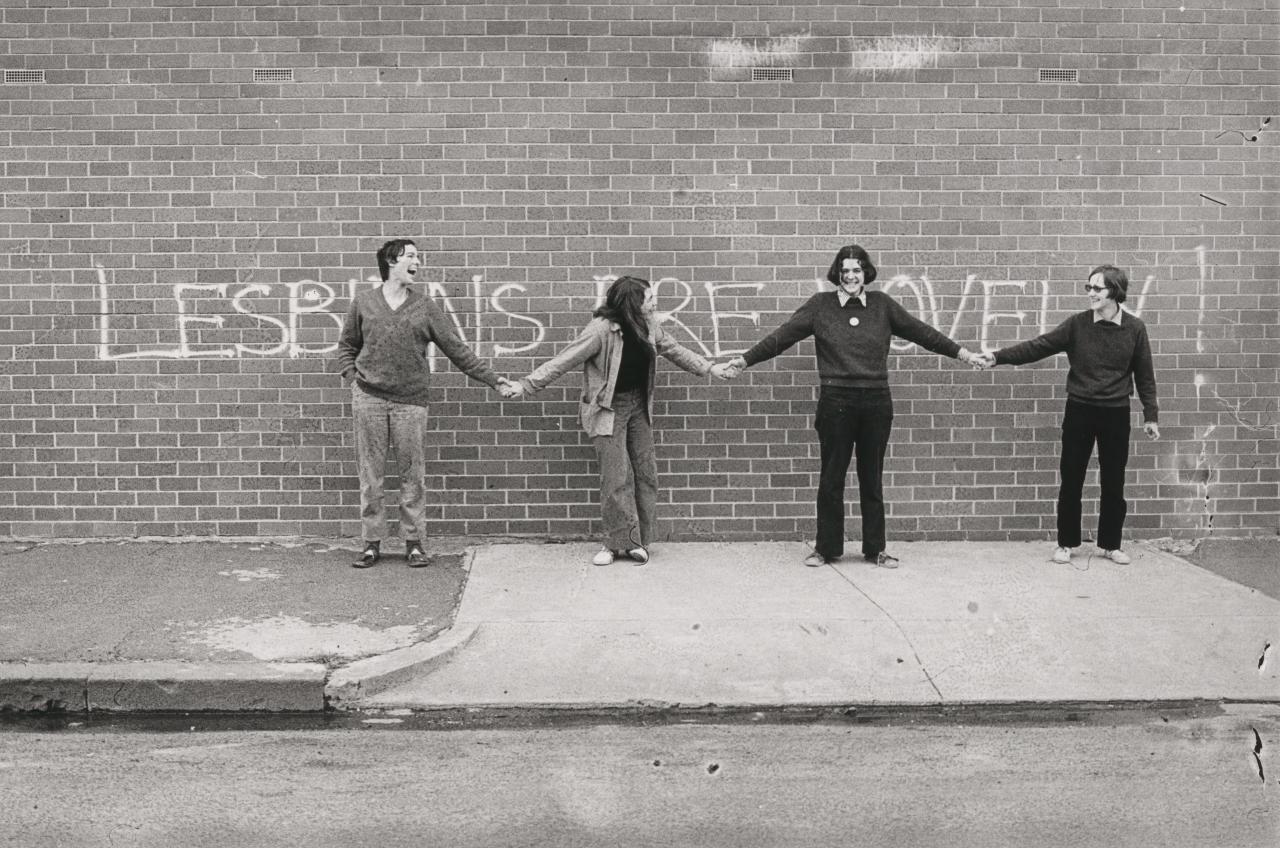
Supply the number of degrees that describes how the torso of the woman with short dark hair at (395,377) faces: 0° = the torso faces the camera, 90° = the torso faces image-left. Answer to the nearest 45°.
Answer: approximately 0°

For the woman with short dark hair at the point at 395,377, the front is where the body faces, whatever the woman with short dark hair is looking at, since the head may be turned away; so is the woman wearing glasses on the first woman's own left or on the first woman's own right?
on the first woman's own left

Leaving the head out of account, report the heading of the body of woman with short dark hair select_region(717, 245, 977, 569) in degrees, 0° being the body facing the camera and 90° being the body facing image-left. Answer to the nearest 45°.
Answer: approximately 0°

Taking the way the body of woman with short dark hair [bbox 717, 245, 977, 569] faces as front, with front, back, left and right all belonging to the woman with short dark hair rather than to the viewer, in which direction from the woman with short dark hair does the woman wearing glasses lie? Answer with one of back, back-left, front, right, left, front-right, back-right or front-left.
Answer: left

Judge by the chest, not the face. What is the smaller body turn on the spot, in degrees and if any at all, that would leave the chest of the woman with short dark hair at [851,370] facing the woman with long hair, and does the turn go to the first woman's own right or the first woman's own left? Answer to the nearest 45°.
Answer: approximately 90° to the first woman's own right

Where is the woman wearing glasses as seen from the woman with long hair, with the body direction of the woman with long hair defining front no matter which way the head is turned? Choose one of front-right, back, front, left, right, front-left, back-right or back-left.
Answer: front-left

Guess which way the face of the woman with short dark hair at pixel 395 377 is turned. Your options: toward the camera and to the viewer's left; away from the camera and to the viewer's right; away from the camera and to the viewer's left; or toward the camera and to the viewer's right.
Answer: toward the camera and to the viewer's right

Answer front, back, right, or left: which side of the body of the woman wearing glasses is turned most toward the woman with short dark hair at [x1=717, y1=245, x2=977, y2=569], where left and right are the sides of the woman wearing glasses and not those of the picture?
right

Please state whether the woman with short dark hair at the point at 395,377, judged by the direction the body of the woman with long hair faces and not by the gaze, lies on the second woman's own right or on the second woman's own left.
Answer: on the second woman's own right

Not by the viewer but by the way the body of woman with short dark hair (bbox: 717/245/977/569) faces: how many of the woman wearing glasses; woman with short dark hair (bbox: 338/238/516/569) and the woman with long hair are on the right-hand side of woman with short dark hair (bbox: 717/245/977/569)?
2

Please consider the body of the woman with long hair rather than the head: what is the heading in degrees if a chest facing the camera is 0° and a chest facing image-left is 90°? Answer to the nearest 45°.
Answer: approximately 315°

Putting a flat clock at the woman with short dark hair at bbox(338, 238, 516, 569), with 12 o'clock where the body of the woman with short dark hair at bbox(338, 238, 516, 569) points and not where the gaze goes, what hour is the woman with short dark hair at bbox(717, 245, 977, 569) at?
the woman with short dark hair at bbox(717, 245, 977, 569) is roughly at 9 o'clock from the woman with short dark hair at bbox(338, 238, 516, 569).

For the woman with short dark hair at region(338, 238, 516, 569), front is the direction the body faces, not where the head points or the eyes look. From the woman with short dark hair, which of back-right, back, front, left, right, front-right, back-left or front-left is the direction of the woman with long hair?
left

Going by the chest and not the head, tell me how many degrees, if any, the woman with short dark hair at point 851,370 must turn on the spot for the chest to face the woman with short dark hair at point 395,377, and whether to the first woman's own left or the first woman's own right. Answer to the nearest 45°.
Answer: approximately 90° to the first woman's own right

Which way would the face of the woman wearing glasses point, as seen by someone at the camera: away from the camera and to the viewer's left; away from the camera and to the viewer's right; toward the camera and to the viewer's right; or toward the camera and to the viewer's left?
toward the camera and to the viewer's left
